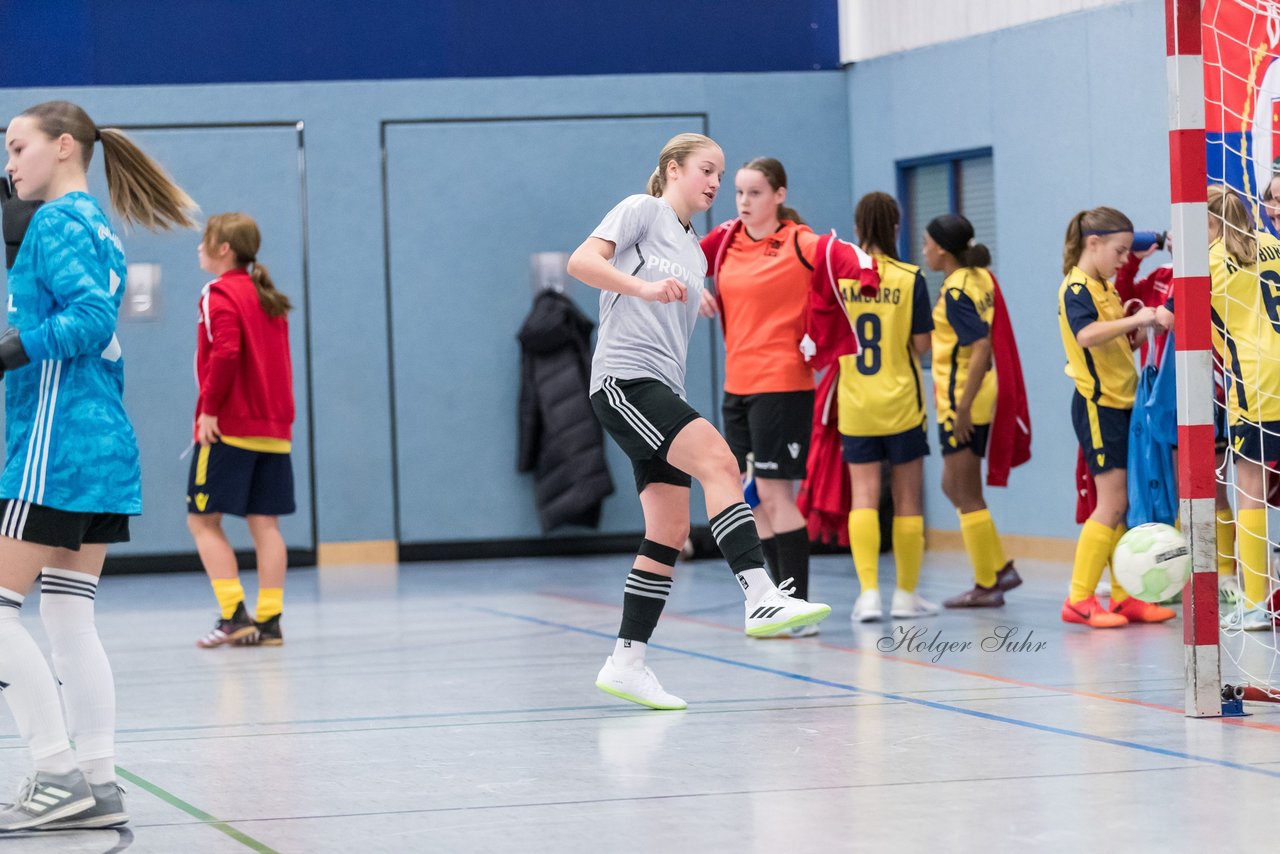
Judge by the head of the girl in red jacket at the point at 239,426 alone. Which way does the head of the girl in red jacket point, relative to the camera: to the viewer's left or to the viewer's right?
to the viewer's left

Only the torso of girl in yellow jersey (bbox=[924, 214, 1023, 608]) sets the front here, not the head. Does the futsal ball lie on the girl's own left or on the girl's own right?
on the girl's own left

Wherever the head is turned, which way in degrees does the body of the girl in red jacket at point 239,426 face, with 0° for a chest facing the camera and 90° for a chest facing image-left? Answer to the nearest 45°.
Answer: approximately 135°

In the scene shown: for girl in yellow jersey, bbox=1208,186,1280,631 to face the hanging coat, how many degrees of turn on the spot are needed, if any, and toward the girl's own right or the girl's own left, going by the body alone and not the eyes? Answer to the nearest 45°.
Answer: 0° — they already face it

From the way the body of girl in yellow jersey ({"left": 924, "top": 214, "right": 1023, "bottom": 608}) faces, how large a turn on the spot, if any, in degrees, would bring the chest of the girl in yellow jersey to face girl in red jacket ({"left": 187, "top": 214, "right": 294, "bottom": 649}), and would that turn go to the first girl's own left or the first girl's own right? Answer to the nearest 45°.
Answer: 0° — they already face them

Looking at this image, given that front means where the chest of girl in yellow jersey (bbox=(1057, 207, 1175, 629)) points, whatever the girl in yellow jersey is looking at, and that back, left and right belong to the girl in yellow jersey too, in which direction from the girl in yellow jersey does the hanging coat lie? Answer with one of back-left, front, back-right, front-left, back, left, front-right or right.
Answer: back-left

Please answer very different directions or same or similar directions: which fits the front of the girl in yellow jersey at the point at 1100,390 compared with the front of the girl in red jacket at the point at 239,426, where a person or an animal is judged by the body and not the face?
very different directions

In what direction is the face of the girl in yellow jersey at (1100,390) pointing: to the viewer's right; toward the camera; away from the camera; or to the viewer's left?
to the viewer's right

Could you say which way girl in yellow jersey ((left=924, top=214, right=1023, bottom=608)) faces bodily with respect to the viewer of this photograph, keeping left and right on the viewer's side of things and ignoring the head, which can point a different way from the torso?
facing to the left of the viewer

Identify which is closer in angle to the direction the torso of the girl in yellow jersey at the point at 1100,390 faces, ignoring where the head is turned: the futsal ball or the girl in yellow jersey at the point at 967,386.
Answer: the futsal ball

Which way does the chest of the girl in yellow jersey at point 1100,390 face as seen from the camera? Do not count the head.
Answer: to the viewer's right
